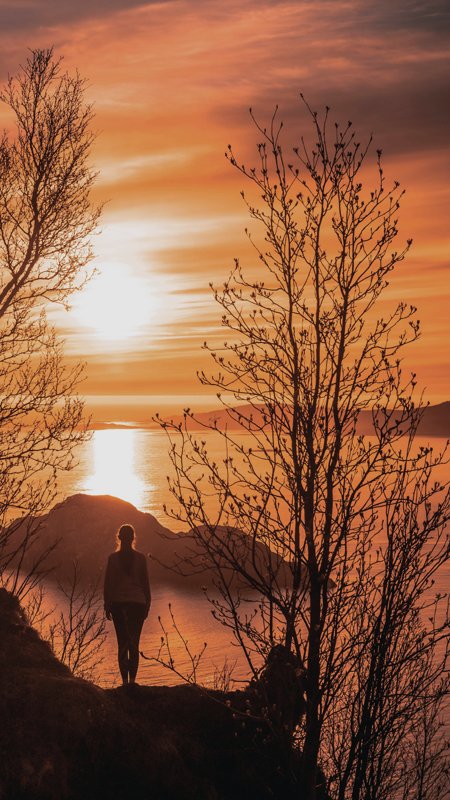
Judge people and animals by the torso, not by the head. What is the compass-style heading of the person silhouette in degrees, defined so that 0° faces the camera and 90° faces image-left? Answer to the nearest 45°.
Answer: approximately 180°
